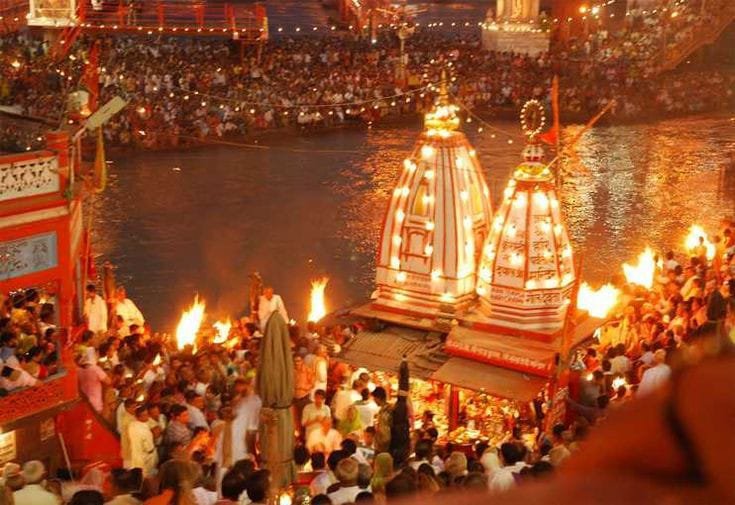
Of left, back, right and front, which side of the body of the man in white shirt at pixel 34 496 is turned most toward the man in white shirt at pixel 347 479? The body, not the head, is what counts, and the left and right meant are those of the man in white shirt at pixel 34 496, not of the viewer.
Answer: right

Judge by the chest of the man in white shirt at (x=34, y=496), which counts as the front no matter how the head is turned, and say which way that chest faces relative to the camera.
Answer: away from the camera

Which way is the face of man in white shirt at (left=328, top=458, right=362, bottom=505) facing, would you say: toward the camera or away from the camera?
away from the camera

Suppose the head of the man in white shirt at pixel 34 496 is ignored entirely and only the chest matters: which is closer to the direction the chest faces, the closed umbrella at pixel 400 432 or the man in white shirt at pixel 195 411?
the man in white shirt

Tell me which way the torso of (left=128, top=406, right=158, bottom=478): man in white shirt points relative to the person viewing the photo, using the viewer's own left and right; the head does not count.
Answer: facing away from the viewer and to the right of the viewer

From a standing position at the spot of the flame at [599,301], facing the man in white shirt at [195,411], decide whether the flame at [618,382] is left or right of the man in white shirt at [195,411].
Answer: left

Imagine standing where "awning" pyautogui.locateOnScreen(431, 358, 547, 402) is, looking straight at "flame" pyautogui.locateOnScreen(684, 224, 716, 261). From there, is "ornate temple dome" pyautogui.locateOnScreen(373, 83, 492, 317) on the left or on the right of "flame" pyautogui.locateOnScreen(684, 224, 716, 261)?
left

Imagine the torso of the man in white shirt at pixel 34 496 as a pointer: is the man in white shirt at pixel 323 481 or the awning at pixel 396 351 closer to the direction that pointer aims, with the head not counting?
the awning
